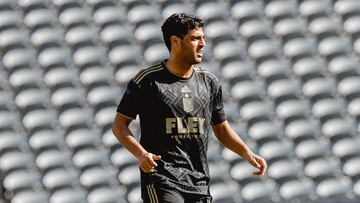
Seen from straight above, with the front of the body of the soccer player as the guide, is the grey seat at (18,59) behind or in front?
behind

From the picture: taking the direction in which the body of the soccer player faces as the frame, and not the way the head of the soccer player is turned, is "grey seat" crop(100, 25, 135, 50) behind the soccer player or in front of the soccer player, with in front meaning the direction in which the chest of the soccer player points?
behind

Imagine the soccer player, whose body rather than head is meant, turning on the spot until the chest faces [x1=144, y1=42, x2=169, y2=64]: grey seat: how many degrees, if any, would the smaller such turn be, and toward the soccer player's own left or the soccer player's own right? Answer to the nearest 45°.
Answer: approximately 135° to the soccer player's own left

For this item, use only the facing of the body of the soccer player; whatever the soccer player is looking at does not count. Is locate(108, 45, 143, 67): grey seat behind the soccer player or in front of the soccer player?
behind

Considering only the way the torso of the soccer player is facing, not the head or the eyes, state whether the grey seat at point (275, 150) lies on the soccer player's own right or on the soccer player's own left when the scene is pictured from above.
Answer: on the soccer player's own left

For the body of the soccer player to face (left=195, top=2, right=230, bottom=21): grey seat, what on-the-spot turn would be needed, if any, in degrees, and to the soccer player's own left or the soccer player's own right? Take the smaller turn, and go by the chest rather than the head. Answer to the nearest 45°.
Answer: approximately 135° to the soccer player's own left

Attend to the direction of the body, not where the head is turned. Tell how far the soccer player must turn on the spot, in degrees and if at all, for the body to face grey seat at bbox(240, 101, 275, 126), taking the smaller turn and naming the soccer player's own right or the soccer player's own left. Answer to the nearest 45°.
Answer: approximately 135° to the soccer player's own left

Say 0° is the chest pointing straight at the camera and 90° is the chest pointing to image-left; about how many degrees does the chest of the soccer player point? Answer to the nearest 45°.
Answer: approximately 315°

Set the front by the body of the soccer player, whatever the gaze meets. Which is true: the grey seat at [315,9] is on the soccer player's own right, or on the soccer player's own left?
on the soccer player's own left

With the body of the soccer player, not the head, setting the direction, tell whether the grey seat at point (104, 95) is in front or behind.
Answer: behind

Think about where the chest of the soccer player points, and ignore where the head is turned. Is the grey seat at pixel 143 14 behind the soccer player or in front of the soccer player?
behind
